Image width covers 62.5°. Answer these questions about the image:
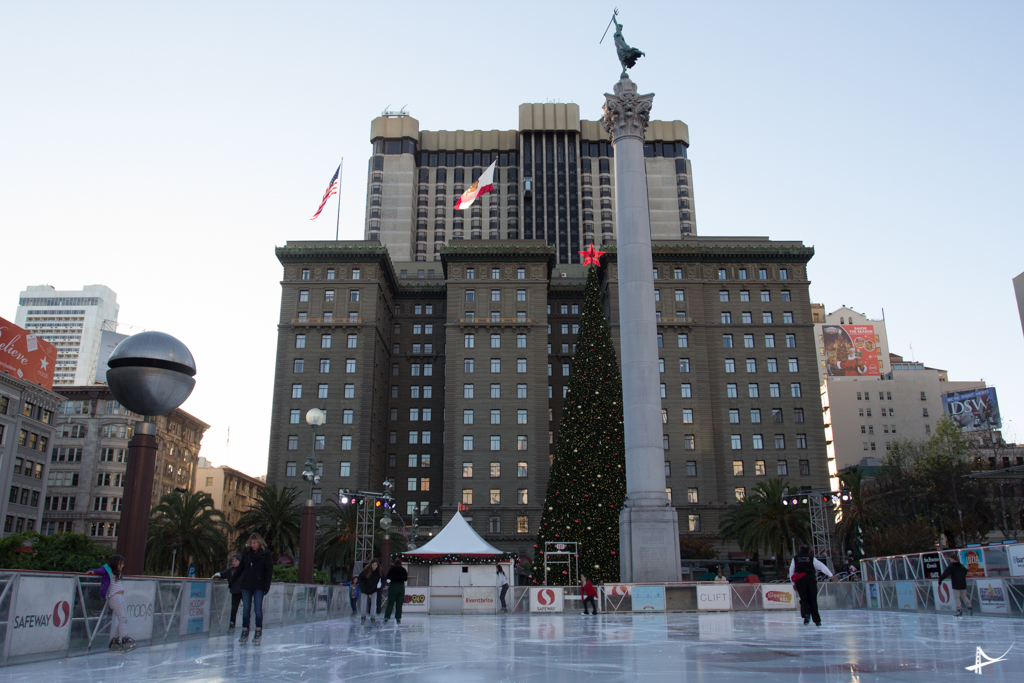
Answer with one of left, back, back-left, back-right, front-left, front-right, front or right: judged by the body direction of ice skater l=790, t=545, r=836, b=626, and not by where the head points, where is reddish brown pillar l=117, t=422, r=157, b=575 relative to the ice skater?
back-left

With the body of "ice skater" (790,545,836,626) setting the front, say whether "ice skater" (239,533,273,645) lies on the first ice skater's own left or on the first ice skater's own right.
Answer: on the first ice skater's own left

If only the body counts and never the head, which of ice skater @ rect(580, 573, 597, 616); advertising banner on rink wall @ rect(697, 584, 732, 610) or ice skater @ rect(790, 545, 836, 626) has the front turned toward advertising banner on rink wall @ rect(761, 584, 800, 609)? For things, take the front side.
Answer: ice skater @ rect(790, 545, 836, 626)

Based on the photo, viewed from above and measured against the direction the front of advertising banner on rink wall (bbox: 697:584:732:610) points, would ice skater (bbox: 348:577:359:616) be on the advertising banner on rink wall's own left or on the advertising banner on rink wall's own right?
on the advertising banner on rink wall's own right

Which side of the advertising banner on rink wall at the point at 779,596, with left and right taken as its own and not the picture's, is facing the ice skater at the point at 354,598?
right

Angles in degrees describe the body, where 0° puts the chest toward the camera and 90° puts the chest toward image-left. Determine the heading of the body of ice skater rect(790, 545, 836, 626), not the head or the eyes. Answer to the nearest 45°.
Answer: approximately 180°
